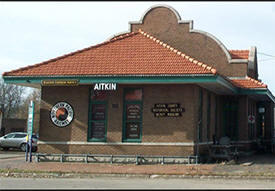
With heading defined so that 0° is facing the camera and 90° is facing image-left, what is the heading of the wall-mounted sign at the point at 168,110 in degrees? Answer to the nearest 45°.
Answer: approximately 0°

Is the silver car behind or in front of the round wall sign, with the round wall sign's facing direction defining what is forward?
behind

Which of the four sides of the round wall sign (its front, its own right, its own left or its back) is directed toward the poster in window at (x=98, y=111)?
left

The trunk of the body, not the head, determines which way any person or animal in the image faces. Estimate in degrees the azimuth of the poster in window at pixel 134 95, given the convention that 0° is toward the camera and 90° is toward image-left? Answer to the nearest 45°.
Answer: approximately 0°

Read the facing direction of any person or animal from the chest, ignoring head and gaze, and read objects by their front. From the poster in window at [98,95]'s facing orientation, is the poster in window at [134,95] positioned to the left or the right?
on its left

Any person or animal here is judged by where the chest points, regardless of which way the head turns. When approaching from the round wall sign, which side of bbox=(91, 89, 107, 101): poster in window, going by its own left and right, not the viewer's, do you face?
right
